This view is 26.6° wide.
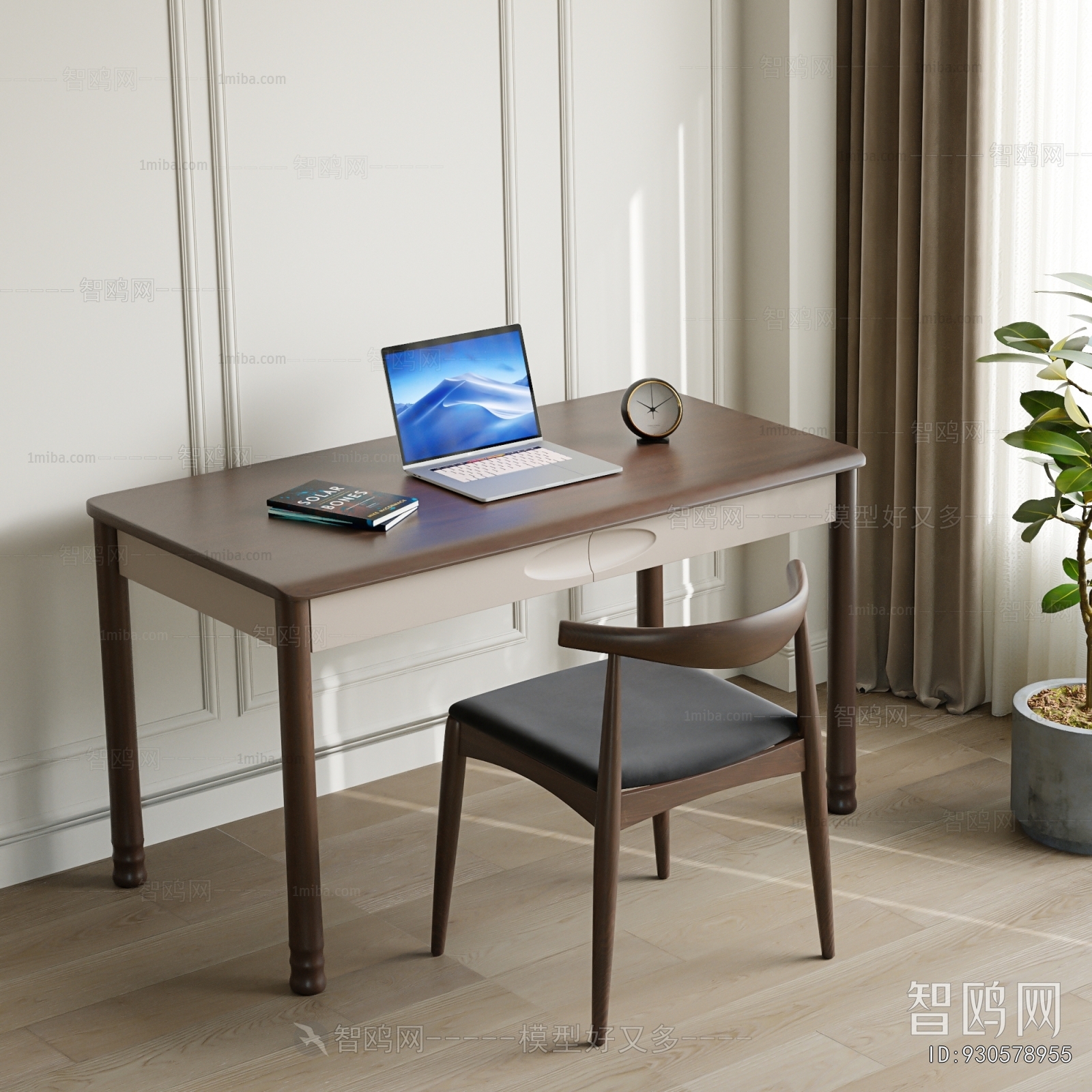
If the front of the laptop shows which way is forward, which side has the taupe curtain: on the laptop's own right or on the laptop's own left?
on the laptop's own left

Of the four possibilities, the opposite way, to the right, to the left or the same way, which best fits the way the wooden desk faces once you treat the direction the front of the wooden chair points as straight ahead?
the opposite way

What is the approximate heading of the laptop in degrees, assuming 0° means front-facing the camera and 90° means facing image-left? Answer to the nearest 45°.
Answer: approximately 315°

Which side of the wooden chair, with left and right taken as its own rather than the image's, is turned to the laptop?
front

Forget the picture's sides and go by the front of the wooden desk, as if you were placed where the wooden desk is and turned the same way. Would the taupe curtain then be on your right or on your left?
on your left

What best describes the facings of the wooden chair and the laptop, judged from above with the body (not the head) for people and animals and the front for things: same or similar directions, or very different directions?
very different directions

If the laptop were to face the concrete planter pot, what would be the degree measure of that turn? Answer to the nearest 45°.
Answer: approximately 45° to its left

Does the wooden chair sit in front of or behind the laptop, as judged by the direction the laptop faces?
in front

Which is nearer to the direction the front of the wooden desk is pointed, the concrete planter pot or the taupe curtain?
the concrete planter pot

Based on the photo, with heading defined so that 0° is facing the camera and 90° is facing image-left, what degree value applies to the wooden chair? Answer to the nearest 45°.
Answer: approximately 135°

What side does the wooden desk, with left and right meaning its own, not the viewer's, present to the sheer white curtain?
left
